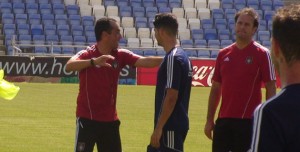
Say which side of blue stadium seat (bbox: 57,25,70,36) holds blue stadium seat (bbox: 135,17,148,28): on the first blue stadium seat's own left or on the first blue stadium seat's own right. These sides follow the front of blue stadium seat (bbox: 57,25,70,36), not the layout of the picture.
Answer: on the first blue stadium seat's own left

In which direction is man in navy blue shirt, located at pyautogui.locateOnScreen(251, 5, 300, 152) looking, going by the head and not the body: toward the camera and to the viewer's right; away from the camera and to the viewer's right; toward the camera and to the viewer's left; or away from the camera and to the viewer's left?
away from the camera and to the viewer's left

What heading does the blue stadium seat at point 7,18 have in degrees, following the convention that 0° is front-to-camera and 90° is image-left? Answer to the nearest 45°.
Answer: approximately 0°

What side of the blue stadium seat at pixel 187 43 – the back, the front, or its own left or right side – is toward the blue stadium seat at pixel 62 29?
right

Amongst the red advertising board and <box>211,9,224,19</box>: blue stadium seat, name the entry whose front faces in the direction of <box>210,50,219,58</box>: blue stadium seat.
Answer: <box>211,9,224,19</box>: blue stadium seat

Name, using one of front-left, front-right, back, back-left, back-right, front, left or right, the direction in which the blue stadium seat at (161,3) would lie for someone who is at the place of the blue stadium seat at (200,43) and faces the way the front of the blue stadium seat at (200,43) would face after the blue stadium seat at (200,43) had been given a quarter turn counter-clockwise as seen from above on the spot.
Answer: back-left

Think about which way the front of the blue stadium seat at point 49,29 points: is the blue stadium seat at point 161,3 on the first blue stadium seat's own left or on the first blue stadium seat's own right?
on the first blue stadium seat's own left
